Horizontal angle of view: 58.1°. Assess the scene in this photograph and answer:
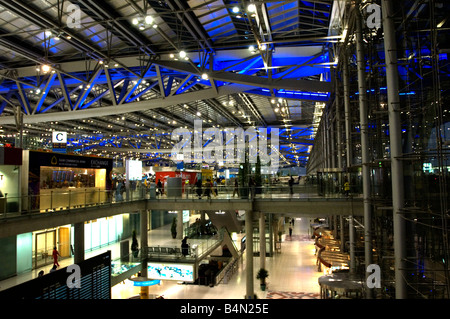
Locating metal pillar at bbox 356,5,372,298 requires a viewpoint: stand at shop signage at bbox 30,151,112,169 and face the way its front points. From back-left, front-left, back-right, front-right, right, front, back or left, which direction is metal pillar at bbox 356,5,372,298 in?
front

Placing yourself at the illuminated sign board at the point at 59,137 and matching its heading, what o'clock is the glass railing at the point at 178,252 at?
The glass railing is roughly at 10 o'clock from the illuminated sign board.

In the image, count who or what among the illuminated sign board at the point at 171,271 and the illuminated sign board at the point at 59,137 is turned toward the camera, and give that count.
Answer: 2

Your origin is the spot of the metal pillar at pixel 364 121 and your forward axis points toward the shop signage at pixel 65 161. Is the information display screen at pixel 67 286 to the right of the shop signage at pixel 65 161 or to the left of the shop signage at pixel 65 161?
left

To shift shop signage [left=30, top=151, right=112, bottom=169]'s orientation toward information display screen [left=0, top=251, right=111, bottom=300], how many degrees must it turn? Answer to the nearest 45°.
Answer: approximately 45° to its right

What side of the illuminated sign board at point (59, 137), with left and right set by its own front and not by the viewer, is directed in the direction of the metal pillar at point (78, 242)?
front

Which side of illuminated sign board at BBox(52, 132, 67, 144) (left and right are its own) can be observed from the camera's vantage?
front

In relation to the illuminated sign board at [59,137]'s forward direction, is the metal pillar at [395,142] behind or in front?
in front

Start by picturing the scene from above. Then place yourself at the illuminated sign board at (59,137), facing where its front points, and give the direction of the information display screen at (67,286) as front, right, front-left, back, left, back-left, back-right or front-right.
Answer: front

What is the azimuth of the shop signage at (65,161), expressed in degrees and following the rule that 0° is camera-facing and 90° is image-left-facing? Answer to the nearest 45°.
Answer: approximately 315°
